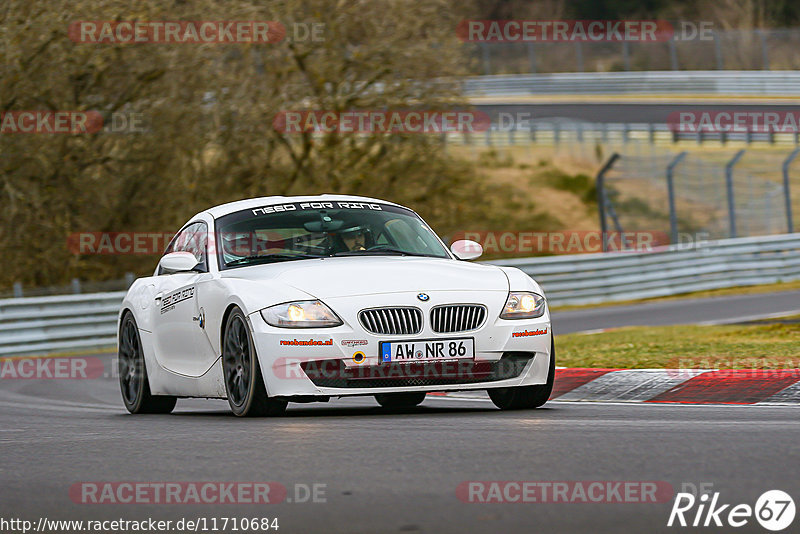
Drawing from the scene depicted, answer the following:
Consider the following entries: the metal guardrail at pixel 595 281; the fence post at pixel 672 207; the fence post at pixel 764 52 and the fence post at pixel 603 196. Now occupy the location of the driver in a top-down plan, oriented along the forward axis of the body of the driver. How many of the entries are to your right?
0

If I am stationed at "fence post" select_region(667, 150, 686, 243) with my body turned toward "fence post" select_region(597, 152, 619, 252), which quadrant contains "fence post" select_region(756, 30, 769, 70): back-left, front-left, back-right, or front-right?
back-right

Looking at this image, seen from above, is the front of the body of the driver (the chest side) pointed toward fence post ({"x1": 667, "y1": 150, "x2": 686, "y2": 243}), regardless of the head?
no

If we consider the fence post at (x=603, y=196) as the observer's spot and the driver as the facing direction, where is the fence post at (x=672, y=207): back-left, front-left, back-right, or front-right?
back-left

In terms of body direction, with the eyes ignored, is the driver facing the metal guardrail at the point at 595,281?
no

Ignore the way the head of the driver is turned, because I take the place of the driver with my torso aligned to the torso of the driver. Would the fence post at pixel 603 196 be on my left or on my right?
on my left
